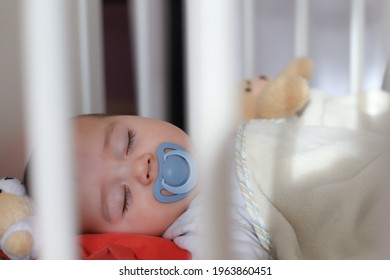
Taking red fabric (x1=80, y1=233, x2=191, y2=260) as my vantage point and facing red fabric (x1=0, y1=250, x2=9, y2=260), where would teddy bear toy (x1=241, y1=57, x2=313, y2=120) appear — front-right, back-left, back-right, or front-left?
back-right
